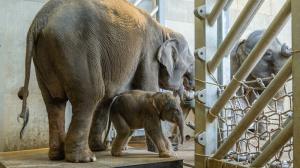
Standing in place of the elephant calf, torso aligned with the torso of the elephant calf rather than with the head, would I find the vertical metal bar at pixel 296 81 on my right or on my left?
on my right

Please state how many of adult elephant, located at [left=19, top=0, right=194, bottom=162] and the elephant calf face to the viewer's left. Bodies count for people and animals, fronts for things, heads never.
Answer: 0

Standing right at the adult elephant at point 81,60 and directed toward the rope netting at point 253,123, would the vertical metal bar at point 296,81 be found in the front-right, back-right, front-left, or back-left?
front-right

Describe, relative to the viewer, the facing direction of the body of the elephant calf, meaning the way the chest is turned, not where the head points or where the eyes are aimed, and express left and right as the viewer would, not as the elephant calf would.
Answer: facing to the right of the viewer

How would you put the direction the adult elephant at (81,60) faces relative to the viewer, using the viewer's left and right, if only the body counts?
facing away from the viewer and to the right of the viewer
